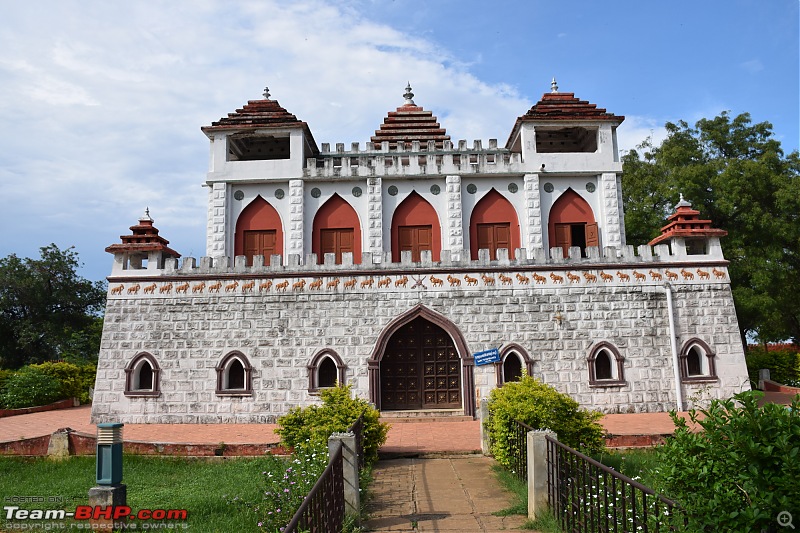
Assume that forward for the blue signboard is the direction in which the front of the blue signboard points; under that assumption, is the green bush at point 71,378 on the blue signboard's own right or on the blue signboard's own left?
on the blue signboard's own right

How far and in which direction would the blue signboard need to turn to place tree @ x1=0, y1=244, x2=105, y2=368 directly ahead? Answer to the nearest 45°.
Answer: approximately 135° to its right

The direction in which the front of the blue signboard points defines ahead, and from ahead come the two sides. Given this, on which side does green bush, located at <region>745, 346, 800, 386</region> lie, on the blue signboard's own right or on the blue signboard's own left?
on the blue signboard's own left

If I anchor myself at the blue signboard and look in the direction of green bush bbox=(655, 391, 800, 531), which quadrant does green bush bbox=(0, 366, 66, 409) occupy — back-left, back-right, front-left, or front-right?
back-right

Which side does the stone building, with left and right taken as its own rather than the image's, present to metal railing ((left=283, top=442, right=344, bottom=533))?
front

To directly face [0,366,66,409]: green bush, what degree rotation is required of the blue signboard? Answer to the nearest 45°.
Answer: approximately 90° to its right

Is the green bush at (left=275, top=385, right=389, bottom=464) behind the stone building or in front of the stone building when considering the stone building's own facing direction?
in front

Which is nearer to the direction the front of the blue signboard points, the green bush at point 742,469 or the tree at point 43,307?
the green bush

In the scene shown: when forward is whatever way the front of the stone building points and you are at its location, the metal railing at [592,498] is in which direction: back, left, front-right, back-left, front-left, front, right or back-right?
front

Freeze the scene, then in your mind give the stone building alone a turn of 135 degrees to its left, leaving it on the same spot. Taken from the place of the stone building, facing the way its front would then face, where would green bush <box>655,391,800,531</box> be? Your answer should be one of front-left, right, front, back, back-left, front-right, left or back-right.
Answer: back-right

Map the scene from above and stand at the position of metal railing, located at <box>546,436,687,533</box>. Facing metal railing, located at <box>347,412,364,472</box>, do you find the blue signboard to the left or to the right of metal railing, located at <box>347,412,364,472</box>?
right

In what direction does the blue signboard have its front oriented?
toward the camera

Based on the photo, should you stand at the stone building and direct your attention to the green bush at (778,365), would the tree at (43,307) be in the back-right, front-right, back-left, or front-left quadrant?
back-left

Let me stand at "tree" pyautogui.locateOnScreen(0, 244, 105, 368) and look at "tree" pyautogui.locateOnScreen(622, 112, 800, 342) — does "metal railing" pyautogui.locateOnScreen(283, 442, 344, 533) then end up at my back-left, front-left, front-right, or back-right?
front-right

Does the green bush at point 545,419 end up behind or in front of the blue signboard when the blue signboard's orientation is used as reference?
in front

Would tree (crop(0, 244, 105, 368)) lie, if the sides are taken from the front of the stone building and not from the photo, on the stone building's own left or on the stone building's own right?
on the stone building's own right

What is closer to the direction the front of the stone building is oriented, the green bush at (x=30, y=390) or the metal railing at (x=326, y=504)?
the metal railing

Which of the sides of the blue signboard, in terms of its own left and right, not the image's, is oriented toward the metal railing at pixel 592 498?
front
